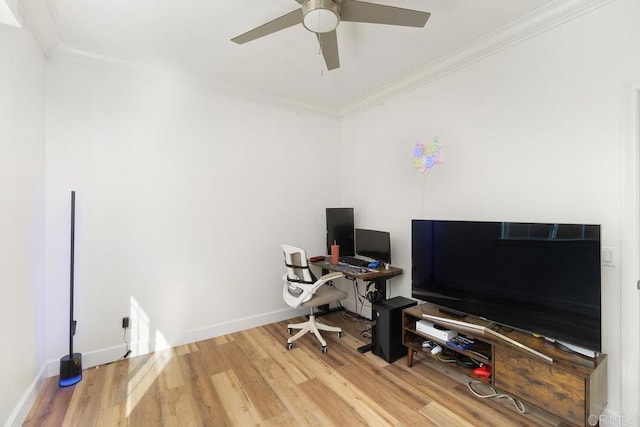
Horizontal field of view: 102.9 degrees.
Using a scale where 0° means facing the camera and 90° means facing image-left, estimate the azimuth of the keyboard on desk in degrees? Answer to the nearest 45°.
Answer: approximately 45°

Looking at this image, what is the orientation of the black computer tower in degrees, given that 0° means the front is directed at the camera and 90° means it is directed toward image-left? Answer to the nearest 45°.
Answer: approximately 45°

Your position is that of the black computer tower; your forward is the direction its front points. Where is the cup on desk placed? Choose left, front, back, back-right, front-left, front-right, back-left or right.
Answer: right

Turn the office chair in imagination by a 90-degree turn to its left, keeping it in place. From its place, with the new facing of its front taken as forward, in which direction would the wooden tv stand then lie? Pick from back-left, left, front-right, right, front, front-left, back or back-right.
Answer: back

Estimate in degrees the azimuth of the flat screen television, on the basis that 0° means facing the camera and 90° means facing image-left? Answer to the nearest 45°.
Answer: approximately 45°

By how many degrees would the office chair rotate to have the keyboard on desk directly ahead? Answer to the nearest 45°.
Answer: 0° — it already faces it

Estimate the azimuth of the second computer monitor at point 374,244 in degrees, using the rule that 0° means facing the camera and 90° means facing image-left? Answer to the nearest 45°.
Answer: approximately 45°

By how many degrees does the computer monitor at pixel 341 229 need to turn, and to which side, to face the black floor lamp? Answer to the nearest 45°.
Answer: approximately 45° to its right
